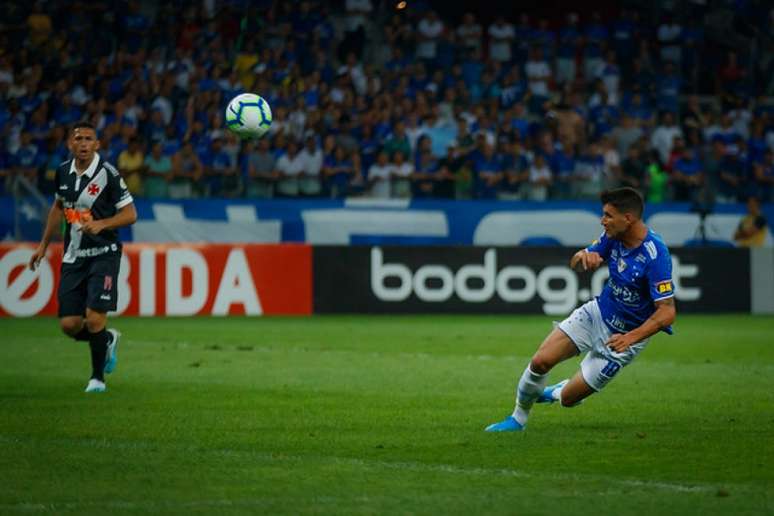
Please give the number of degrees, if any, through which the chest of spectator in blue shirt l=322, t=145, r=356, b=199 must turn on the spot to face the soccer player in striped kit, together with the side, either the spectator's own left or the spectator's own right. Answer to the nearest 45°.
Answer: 0° — they already face them

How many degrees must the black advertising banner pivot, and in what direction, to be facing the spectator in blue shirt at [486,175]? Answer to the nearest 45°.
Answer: approximately 180°

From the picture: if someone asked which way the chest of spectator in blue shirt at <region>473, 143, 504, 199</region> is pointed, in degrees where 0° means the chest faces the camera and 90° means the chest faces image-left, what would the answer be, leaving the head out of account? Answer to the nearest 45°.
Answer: approximately 0°

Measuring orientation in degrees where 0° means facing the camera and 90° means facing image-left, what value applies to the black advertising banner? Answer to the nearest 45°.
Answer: approximately 0°

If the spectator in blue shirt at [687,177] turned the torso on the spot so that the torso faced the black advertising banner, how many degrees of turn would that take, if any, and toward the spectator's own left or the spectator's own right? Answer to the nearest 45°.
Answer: approximately 45° to the spectator's own right

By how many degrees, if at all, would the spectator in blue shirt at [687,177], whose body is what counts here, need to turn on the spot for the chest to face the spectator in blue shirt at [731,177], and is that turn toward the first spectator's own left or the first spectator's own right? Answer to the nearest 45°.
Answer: approximately 135° to the first spectator's own left

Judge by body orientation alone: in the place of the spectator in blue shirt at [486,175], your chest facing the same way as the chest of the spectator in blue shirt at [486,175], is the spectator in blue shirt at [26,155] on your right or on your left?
on your right
